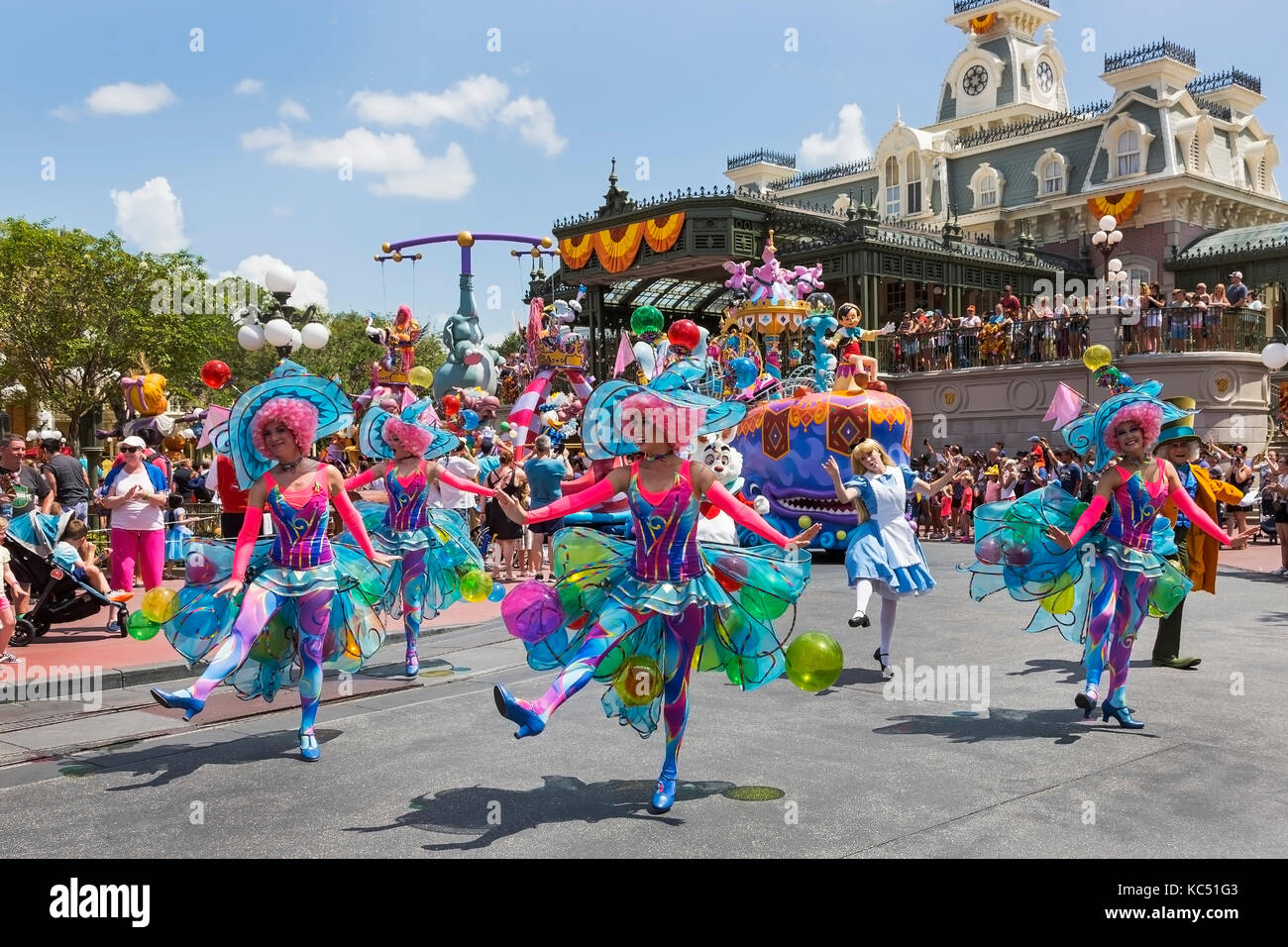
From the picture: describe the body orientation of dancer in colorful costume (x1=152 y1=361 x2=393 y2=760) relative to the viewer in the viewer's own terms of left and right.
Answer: facing the viewer

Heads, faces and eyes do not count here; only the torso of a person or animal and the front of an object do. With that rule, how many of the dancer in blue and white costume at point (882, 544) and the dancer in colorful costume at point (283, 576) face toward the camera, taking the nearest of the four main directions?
2

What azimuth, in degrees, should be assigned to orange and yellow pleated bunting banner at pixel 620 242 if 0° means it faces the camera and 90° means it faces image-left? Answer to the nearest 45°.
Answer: approximately 45°

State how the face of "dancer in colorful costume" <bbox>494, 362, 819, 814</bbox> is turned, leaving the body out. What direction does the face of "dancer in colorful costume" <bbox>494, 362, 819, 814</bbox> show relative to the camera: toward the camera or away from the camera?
toward the camera

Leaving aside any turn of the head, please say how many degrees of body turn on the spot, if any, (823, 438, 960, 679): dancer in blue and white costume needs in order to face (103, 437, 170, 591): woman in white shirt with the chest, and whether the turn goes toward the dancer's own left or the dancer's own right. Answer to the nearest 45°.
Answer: approximately 90° to the dancer's own right

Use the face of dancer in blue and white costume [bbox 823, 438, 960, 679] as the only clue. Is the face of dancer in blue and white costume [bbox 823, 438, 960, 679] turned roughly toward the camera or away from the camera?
toward the camera

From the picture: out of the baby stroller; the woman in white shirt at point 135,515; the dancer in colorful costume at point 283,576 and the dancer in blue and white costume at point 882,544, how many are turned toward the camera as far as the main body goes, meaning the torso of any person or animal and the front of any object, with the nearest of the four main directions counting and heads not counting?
3

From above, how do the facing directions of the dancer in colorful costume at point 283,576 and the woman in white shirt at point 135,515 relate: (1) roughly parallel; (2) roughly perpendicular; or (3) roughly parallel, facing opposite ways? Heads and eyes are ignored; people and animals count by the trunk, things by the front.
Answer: roughly parallel

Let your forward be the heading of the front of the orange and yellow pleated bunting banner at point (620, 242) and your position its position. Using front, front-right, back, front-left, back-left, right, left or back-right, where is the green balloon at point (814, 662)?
front-left

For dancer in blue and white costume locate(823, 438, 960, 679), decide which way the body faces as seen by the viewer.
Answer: toward the camera

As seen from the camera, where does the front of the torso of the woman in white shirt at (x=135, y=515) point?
toward the camera

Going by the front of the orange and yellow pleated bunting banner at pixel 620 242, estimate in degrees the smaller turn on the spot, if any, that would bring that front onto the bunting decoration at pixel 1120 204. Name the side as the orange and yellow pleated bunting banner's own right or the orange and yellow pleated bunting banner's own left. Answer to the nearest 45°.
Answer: approximately 135° to the orange and yellow pleated bunting banner's own left
